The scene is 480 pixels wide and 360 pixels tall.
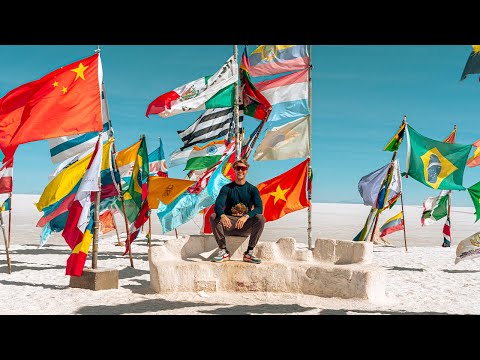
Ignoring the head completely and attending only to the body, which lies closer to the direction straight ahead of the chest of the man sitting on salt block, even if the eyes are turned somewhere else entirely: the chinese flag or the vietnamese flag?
the chinese flag

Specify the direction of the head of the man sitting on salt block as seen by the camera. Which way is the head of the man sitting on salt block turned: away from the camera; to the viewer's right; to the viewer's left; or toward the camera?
toward the camera

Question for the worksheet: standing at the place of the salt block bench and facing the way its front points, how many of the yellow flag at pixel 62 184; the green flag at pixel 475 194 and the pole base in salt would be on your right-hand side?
2

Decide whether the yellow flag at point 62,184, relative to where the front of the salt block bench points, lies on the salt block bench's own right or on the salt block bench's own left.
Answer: on the salt block bench's own right

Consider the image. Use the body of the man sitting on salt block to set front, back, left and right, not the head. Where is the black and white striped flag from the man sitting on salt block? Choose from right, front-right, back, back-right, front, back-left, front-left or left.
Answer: back

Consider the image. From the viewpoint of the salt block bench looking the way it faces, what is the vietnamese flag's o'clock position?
The vietnamese flag is roughly at 6 o'clock from the salt block bench.

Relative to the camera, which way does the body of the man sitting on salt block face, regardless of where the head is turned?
toward the camera

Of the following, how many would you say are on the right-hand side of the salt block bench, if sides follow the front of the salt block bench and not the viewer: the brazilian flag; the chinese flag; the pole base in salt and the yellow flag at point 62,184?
3

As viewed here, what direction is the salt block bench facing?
toward the camera

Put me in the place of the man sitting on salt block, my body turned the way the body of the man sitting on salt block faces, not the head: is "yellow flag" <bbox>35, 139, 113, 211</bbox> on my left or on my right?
on my right

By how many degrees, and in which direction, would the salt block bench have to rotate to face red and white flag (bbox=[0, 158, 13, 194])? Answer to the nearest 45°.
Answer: approximately 90° to its right

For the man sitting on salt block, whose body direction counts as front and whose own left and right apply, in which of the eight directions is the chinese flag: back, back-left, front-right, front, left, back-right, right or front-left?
right
